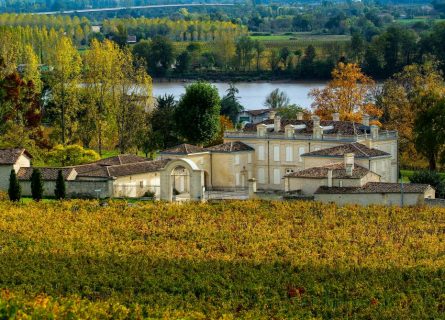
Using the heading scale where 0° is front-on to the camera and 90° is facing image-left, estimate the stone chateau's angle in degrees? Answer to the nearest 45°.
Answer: approximately 0°

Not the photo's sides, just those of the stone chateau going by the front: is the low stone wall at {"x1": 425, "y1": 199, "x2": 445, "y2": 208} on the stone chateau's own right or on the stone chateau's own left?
on the stone chateau's own left
